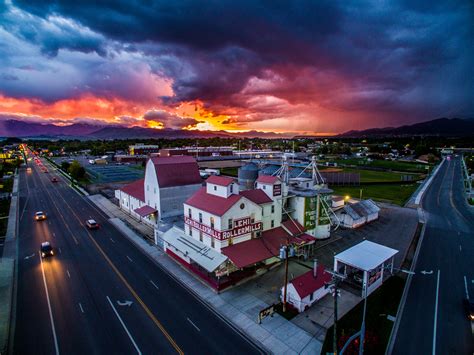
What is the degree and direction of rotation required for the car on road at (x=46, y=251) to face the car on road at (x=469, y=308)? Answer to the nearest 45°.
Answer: approximately 45° to its left

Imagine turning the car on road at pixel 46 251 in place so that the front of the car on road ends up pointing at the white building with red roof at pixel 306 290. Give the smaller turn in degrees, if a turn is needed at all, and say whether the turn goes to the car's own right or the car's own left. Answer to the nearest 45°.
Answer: approximately 45° to the car's own left

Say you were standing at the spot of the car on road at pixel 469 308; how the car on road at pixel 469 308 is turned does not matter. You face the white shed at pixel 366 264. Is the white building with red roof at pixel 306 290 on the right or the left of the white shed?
left

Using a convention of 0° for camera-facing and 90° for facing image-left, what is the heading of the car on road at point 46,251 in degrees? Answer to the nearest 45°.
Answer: approximately 0°
